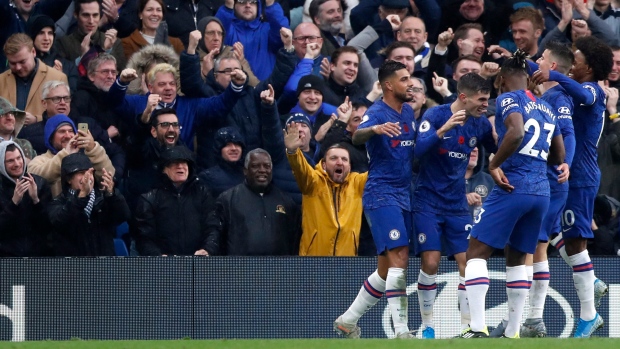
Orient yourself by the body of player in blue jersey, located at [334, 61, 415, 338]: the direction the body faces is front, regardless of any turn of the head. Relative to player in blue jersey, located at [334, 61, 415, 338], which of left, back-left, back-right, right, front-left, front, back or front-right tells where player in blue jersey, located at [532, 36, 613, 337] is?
front-left

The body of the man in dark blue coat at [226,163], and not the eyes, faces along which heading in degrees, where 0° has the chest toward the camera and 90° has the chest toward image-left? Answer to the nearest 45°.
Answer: approximately 315°

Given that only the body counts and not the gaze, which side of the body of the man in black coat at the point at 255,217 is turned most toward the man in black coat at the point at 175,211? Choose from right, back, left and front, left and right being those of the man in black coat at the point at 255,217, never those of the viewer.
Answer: right

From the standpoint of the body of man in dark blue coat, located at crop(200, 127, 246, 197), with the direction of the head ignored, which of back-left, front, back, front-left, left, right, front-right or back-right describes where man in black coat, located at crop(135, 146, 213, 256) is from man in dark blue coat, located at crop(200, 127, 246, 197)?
right

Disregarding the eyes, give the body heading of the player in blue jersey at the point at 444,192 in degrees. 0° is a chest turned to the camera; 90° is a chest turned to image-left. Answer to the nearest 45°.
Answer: approximately 315°
